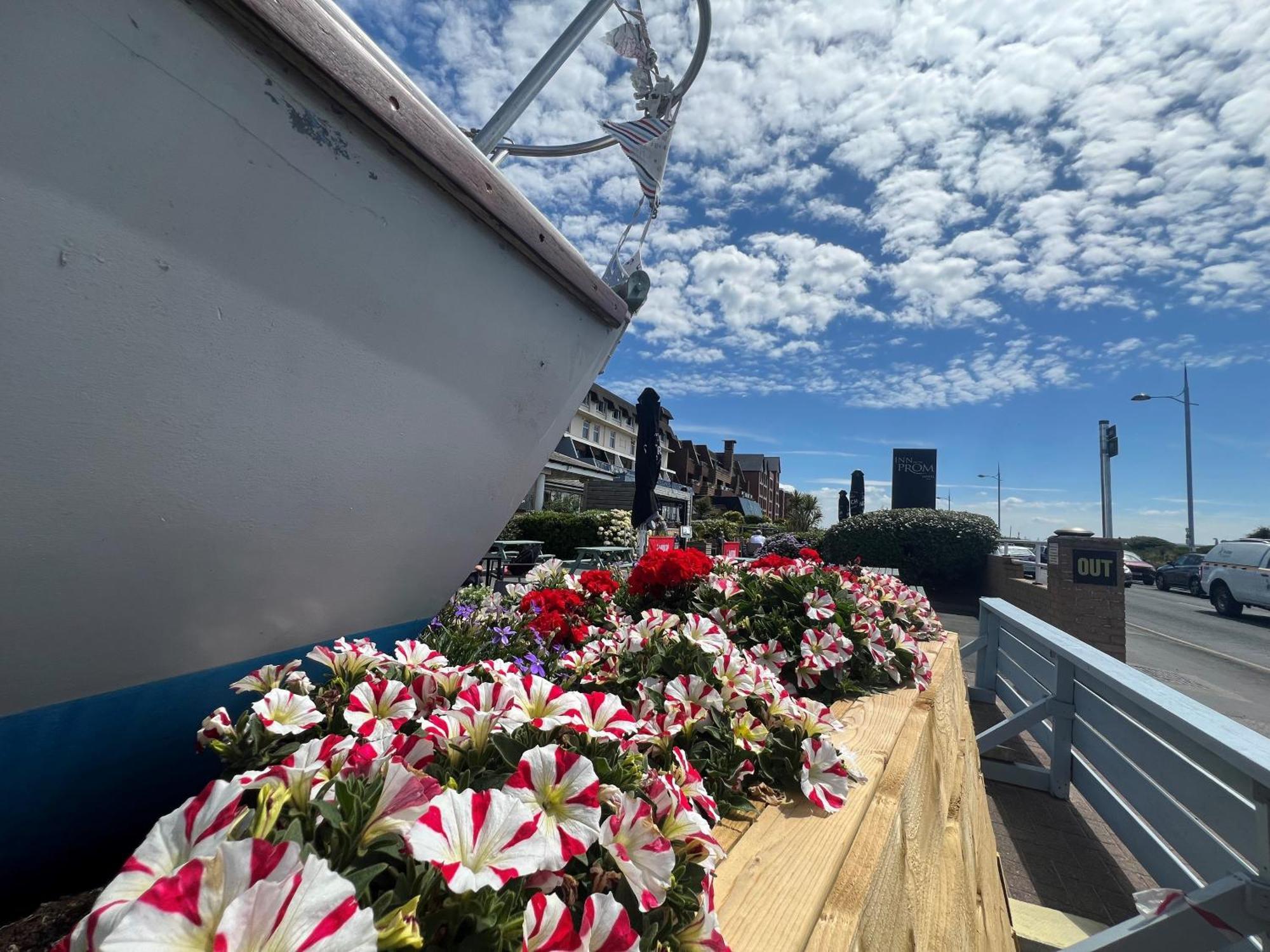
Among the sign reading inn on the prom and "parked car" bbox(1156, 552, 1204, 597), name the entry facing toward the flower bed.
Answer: the sign reading inn on the prom

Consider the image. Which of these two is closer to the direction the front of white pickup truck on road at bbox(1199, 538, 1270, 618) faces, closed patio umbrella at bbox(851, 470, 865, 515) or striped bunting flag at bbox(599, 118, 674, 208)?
the striped bunting flag

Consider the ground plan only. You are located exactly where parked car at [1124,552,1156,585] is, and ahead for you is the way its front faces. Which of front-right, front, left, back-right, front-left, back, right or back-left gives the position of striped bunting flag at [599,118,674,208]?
front-right

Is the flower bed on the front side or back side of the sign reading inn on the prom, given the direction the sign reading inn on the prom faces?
on the front side

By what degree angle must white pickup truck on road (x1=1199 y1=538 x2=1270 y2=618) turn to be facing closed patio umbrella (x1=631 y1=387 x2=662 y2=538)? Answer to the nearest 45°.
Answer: approximately 45° to its right

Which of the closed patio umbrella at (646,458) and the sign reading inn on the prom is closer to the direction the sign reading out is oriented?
the closed patio umbrella

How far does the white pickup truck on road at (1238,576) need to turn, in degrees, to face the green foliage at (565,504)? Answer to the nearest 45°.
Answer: approximately 90° to its right

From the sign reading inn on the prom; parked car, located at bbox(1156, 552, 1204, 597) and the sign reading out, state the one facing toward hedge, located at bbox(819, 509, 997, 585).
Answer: the sign reading inn on the prom

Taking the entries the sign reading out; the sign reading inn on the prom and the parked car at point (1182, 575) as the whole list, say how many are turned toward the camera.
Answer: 2
